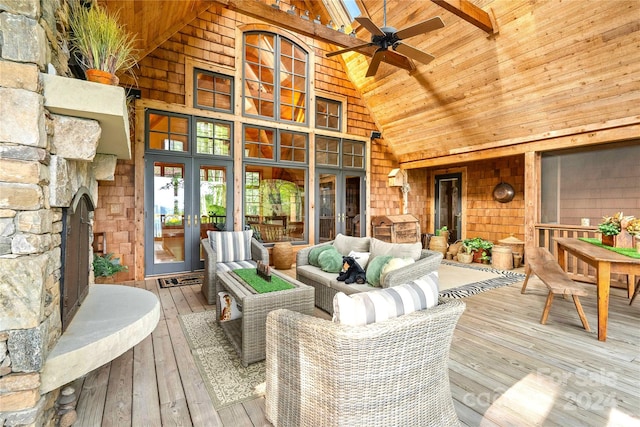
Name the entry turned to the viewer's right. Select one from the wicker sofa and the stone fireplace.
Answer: the stone fireplace

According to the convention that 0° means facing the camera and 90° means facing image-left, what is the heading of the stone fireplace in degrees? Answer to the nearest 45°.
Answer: approximately 270°

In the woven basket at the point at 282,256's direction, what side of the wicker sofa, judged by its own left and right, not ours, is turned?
right

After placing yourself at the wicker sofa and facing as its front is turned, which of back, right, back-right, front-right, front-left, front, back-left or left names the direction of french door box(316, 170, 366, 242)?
back-right

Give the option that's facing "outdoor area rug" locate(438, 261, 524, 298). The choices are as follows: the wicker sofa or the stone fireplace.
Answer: the stone fireplace

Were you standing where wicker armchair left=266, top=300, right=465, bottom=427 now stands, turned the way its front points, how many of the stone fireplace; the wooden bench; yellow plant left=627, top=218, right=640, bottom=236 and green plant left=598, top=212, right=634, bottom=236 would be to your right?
3

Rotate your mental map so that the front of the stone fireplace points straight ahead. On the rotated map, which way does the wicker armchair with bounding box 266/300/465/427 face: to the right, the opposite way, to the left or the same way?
to the left

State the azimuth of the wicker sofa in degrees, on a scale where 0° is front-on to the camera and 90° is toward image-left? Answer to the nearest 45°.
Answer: approximately 45°

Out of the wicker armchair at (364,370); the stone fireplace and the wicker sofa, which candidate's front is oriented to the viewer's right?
the stone fireplace

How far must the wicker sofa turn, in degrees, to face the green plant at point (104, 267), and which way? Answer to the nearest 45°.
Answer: approximately 45° to its right

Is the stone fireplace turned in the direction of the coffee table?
yes

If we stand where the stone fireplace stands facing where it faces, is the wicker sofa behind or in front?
in front

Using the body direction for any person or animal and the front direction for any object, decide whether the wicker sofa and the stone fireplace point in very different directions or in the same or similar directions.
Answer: very different directions
